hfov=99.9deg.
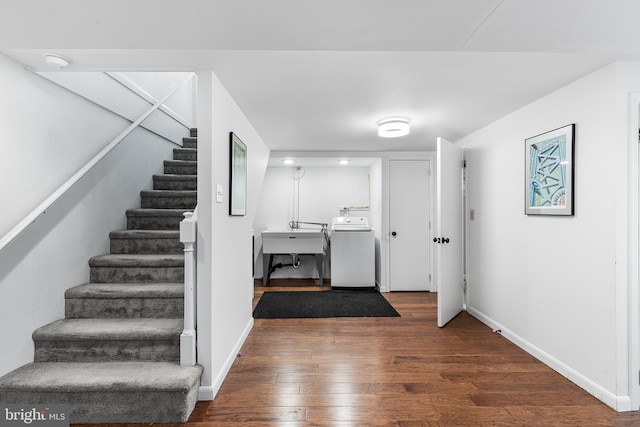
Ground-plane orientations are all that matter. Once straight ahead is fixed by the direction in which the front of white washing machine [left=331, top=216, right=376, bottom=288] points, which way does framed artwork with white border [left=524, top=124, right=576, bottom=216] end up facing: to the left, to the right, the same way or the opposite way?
to the right

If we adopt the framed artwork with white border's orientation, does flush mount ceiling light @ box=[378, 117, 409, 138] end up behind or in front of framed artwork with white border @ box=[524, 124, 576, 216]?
in front

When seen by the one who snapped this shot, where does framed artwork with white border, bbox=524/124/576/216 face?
facing the viewer and to the left of the viewer

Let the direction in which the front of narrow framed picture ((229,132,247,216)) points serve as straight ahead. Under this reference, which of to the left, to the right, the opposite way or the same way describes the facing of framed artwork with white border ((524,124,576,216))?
the opposite way

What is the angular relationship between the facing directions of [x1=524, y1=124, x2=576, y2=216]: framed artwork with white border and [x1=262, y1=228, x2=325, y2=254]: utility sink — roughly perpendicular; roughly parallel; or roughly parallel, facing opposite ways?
roughly perpendicular

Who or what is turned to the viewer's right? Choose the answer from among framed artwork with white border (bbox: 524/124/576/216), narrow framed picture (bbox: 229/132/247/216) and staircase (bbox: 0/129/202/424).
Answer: the narrow framed picture

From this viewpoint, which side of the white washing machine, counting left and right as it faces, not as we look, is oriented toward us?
front

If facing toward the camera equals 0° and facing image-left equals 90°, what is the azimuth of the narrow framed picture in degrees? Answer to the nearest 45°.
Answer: approximately 270°

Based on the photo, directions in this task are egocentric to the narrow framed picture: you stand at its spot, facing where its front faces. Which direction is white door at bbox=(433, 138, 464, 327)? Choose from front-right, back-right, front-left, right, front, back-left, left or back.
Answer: front

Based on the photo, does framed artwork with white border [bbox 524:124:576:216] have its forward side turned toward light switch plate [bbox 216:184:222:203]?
yes

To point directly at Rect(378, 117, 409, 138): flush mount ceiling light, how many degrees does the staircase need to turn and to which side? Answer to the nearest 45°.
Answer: approximately 90° to its left

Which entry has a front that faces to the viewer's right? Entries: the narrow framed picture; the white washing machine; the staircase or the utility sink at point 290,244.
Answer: the narrow framed picture
